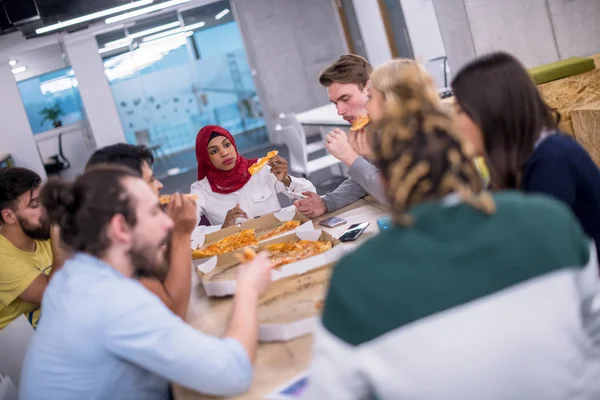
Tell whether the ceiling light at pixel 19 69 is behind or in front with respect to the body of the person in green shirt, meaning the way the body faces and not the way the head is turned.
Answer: in front

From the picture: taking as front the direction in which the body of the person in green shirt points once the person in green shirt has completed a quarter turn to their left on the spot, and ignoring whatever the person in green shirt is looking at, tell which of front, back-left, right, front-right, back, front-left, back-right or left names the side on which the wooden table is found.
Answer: front-right

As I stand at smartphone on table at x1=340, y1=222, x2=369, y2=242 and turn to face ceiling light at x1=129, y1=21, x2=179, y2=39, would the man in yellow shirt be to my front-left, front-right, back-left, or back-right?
front-left

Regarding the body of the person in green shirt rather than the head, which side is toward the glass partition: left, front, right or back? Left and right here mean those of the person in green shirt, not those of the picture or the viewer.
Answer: front

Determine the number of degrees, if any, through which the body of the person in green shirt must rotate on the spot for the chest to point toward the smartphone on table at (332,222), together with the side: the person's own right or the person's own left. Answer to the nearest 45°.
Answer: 0° — they already face it

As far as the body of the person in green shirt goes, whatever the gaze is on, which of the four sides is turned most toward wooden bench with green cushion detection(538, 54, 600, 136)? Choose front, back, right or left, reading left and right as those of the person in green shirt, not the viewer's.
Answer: front

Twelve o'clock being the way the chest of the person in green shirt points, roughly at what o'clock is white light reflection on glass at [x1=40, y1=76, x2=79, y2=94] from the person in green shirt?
The white light reflection on glass is roughly at 11 o'clock from the person in green shirt.

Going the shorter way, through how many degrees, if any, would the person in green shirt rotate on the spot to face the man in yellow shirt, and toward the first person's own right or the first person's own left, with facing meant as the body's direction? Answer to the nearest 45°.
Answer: approximately 45° to the first person's own left

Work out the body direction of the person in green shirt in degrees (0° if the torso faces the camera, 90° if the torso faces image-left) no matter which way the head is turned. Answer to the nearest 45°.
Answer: approximately 180°

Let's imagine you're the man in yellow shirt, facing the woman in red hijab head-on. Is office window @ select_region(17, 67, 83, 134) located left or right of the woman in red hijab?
left

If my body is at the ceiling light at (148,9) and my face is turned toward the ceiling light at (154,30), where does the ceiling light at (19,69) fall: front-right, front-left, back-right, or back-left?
front-left

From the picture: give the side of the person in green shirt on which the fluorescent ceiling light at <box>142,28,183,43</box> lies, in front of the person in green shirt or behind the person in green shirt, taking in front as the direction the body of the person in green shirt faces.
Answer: in front

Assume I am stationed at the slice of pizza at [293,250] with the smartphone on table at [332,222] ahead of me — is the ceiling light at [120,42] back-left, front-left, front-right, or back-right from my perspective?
front-left
